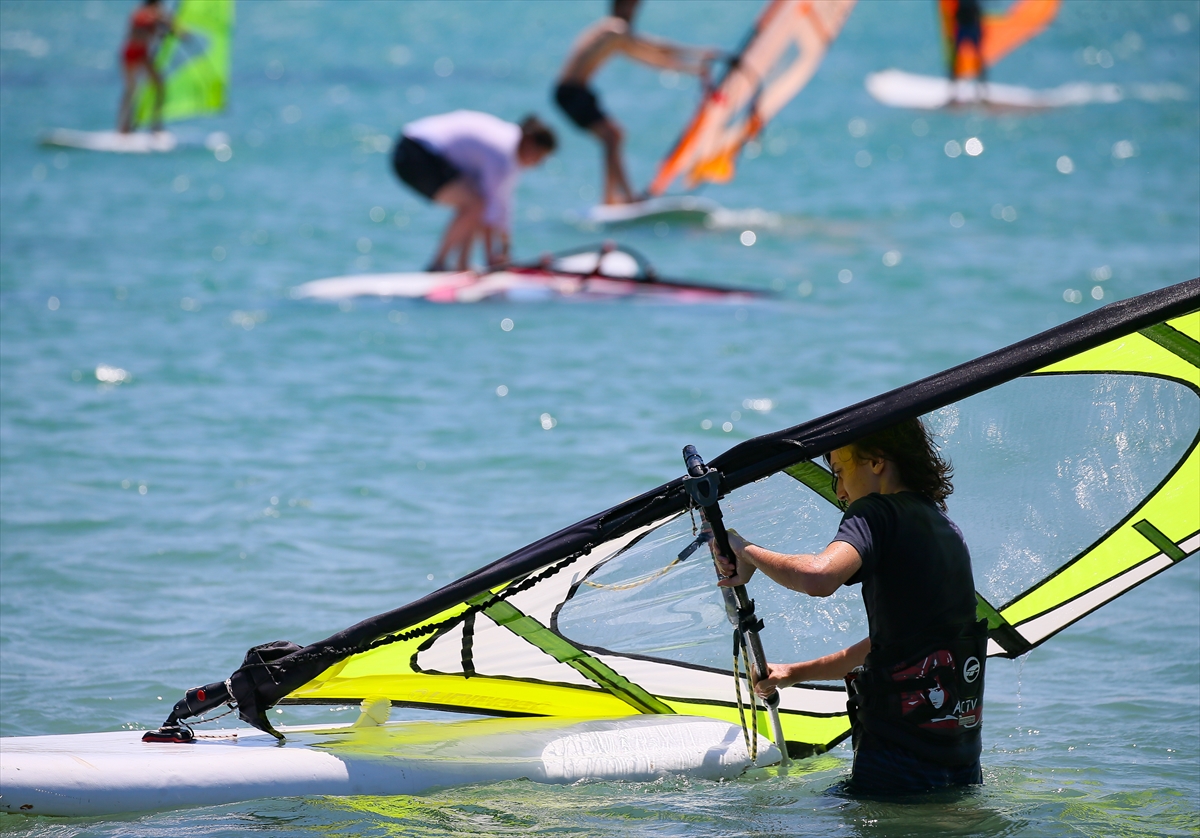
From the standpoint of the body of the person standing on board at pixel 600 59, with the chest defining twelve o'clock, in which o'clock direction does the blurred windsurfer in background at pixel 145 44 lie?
The blurred windsurfer in background is roughly at 7 o'clock from the person standing on board.

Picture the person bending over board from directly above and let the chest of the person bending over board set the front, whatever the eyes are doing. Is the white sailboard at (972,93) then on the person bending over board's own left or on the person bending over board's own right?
on the person bending over board's own left

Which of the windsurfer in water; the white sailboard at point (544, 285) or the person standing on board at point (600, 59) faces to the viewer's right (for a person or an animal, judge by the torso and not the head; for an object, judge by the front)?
the person standing on board

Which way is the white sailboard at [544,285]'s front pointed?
to the viewer's left

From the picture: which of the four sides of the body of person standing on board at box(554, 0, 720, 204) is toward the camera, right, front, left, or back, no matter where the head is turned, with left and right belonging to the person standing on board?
right

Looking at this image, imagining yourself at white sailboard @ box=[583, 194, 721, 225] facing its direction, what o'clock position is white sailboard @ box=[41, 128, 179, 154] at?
white sailboard @ box=[41, 128, 179, 154] is roughly at 7 o'clock from white sailboard @ box=[583, 194, 721, 225].

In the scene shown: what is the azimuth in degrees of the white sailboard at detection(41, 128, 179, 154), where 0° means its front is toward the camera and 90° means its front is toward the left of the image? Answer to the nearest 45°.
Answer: approximately 90°

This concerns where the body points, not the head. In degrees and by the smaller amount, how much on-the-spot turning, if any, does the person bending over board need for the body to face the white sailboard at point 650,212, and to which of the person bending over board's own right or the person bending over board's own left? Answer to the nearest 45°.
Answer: approximately 45° to the person bending over board's own left

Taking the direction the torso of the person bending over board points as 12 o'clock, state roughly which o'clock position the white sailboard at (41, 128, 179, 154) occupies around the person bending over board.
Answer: The white sailboard is roughly at 8 o'clock from the person bending over board.
